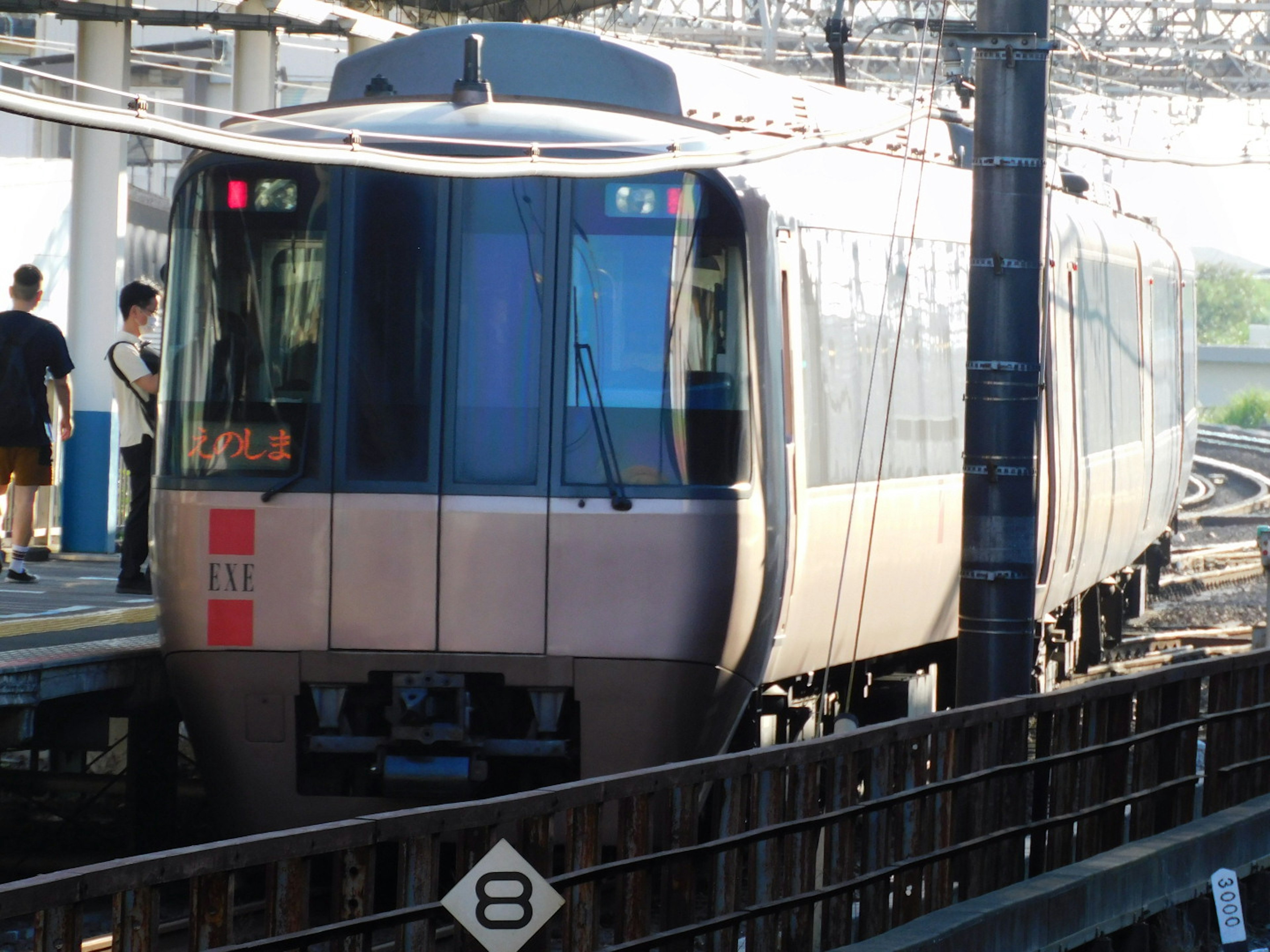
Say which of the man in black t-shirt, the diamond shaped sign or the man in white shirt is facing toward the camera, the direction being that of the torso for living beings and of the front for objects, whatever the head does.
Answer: the diamond shaped sign

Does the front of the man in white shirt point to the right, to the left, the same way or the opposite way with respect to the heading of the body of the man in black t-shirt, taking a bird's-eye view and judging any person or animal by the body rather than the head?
to the right

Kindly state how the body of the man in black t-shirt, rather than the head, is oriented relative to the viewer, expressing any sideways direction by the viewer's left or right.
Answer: facing away from the viewer

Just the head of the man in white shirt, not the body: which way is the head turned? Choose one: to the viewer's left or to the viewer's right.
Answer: to the viewer's right

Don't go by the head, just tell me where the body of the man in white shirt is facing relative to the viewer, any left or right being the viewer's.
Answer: facing to the right of the viewer

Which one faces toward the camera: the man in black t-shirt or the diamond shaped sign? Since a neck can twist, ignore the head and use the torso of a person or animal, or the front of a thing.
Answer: the diamond shaped sign

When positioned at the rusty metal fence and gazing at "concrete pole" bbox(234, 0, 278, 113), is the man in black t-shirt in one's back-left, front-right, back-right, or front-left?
front-left

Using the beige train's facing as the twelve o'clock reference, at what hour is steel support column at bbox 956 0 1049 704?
The steel support column is roughly at 9 o'clock from the beige train.

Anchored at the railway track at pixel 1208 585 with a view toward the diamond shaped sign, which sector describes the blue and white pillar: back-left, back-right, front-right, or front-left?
front-right

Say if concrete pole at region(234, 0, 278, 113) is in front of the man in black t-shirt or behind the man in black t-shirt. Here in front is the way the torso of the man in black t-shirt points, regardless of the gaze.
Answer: in front

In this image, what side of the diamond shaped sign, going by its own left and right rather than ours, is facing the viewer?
front

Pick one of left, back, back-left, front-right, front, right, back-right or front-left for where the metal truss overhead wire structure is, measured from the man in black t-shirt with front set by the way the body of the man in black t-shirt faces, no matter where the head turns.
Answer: front-right

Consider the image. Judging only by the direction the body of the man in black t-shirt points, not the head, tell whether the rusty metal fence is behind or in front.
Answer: behind

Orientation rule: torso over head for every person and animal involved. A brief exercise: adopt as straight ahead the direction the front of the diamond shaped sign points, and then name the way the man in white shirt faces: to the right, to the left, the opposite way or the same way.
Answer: to the left

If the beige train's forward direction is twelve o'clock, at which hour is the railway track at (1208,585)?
The railway track is roughly at 7 o'clock from the beige train.

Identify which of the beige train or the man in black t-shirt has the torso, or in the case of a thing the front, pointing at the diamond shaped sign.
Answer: the beige train
